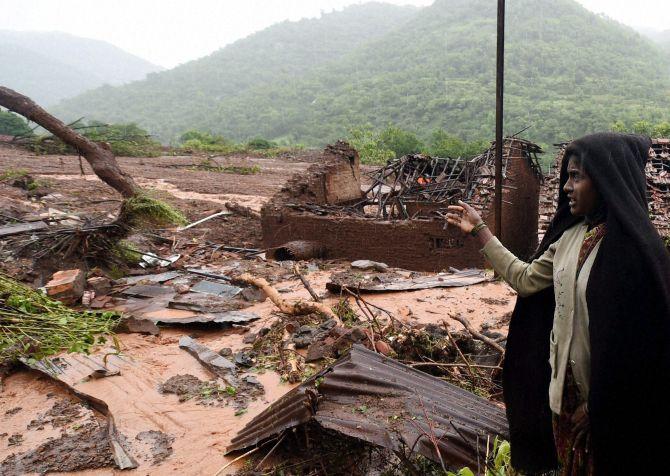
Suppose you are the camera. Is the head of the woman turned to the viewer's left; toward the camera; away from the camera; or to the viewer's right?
to the viewer's left

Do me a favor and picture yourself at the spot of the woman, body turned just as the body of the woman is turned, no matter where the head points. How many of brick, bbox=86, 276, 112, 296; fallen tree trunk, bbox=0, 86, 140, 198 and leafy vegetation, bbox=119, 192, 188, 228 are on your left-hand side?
0

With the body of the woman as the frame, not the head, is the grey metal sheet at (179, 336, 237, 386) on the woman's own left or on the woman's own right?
on the woman's own right

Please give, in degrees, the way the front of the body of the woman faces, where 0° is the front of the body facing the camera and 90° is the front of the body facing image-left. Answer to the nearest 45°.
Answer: approximately 45°

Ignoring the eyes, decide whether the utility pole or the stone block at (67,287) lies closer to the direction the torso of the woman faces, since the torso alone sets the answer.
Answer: the stone block

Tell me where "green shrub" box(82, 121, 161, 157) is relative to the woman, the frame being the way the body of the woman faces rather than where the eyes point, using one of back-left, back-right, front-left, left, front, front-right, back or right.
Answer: right

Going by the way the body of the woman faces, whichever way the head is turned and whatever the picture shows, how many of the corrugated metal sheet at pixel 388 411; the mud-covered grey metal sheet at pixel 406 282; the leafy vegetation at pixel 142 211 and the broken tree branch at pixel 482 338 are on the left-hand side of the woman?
0

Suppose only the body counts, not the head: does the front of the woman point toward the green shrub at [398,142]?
no

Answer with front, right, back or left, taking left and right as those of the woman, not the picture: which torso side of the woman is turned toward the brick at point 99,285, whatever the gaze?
right

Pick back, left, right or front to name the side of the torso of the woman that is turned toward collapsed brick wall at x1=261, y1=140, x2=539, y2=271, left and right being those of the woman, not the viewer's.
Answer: right

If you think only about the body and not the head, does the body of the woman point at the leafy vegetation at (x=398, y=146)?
no

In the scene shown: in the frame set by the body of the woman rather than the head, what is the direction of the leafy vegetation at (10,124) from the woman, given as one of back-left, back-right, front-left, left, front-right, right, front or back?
right

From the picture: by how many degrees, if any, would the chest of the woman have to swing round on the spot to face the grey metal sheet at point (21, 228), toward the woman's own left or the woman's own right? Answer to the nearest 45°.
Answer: approximately 90° to the woman's own right

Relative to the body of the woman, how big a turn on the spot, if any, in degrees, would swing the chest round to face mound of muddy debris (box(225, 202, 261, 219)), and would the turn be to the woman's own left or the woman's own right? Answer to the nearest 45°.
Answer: approximately 90° to the woman's own right

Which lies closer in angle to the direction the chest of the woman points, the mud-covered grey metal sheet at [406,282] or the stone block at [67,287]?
the stone block

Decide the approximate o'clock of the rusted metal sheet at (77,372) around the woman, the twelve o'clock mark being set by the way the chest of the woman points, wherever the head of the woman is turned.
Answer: The rusted metal sheet is roughly at 2 o'clock from the woman.

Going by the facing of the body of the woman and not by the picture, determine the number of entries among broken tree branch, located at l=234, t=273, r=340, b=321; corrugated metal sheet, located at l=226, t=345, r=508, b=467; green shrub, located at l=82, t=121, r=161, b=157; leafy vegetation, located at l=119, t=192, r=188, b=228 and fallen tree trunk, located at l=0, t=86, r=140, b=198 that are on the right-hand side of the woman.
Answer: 5

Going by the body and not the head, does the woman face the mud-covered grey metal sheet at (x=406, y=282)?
no
